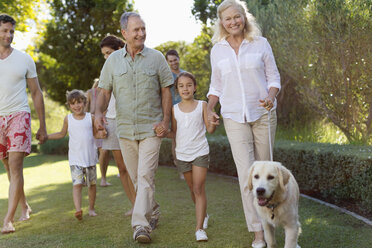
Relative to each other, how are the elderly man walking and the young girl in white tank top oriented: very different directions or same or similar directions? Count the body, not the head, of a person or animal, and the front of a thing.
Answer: same or similar directions

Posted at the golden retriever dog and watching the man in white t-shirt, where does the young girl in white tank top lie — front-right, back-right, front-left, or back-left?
front-right

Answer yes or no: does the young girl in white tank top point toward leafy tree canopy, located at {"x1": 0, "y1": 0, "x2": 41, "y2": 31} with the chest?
no

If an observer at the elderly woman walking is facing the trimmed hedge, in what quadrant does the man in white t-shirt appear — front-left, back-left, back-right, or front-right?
back-left

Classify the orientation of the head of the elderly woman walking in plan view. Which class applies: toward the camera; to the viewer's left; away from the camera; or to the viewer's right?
toward the camera

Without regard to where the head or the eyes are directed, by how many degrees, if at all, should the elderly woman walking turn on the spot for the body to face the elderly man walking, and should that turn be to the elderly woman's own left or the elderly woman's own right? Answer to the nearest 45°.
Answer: approximately 90° to the elderly woman's own right

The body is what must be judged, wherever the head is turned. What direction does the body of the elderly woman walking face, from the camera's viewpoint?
toward the camera

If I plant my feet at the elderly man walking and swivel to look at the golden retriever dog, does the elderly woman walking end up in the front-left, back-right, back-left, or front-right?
front-left

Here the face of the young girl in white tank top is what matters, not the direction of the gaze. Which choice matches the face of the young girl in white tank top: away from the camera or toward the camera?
toward the camera

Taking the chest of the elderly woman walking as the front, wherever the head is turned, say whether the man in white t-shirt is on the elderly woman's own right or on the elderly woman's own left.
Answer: on the elderly woman's own right

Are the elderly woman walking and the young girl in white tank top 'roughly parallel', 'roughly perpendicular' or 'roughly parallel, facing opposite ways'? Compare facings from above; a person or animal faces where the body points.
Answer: roughly parallel

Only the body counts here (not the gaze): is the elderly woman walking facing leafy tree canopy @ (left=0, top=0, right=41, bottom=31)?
no

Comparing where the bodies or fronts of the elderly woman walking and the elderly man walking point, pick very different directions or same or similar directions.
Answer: same or similar directions

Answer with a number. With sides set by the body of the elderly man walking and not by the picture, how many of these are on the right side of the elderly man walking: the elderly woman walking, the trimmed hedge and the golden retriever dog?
0

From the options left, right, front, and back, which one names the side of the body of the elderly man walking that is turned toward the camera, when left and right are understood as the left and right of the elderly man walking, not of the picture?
front
